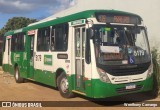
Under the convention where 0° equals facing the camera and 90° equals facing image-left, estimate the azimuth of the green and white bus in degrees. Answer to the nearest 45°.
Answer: approximately 315°
